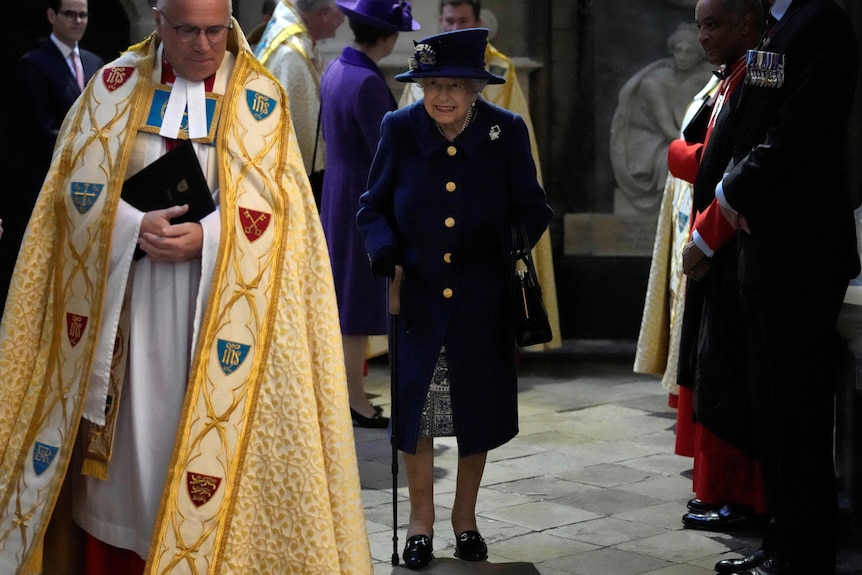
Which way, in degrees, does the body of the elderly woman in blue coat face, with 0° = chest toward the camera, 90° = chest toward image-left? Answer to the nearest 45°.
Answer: approximately 0°

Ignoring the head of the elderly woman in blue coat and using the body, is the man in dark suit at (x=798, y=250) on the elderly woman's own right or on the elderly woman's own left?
on the elderly woman's own left

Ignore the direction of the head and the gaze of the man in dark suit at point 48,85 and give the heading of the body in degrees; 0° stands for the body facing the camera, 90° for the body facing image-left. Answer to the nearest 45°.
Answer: approximately 315°

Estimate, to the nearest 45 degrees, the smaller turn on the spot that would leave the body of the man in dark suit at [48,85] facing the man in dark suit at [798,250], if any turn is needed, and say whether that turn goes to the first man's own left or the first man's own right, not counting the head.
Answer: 0° — they already face them

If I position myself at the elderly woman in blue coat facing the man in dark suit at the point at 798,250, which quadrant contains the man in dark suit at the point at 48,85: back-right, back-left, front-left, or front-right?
back-left

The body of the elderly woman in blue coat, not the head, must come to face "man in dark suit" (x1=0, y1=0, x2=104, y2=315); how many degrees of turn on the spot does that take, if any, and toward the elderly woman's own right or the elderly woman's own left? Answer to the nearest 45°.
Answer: approximately 135° to the elderly woman's own right
